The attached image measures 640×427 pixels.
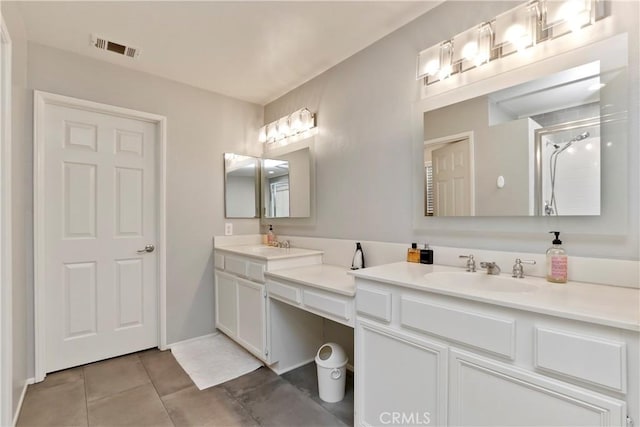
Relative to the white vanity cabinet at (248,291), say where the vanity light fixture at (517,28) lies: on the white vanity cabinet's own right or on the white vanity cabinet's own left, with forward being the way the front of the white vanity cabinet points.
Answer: on the white vanity cabinet's own left

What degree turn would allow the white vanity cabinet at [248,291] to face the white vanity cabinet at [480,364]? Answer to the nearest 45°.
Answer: approximately 90° to its left

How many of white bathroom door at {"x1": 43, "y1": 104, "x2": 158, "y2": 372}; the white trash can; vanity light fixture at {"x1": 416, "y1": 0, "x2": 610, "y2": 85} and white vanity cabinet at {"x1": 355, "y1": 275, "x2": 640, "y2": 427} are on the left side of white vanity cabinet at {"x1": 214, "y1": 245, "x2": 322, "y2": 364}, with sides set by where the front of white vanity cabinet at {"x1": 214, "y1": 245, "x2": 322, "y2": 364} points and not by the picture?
3

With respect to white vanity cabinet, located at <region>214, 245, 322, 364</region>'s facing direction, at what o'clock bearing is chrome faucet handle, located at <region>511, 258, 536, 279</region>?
The chrome faucet handle is roughly at 9 o'clock from the white vanity cabinet.

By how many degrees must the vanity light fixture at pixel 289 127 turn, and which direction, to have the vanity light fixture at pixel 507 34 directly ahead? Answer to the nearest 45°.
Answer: approximately 90° to its left

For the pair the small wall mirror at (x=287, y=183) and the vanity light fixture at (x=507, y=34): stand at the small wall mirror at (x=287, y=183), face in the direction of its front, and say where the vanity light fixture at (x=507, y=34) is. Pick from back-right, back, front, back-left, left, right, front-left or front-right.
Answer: left

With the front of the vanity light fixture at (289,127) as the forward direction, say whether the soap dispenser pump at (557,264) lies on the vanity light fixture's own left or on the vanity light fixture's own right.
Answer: on the vanity light fixture's own left

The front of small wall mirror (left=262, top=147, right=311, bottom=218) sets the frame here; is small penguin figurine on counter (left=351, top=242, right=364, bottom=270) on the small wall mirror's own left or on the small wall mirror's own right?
on the small wall mirror's own left
